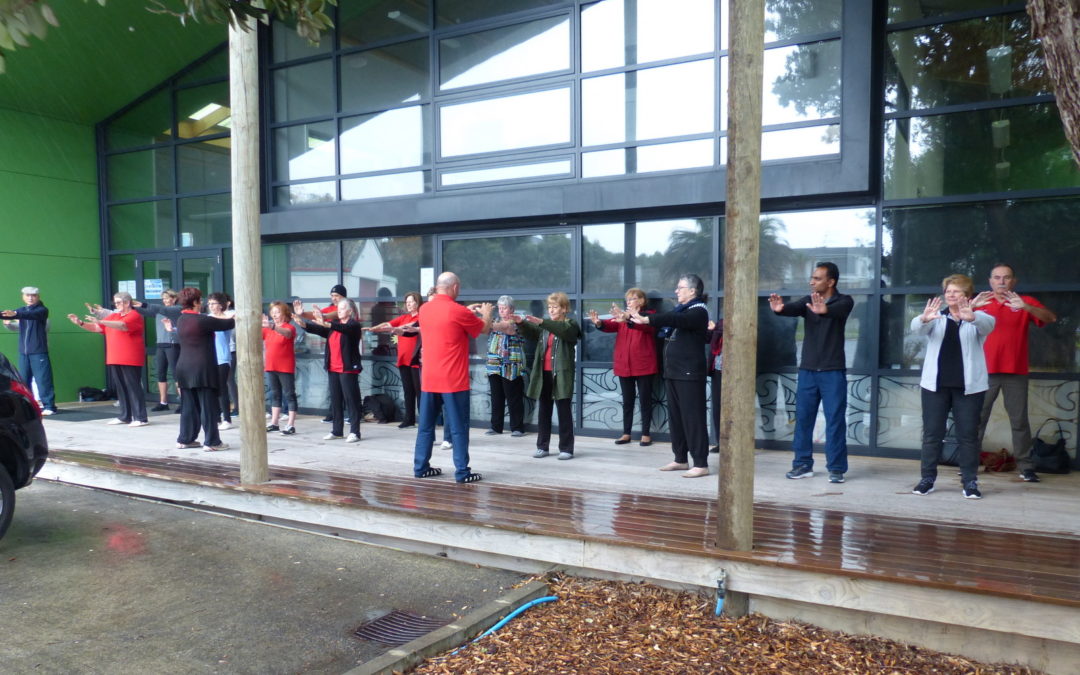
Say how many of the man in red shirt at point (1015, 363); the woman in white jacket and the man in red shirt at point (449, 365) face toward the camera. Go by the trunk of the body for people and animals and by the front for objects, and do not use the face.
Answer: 2

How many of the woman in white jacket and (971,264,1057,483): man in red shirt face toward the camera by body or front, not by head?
2

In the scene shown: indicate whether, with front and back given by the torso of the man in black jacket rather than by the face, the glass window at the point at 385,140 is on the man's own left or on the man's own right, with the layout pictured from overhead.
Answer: on the man's own right

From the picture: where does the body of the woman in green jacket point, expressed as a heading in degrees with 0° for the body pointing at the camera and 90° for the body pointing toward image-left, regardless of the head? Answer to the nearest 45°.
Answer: approximately 45°

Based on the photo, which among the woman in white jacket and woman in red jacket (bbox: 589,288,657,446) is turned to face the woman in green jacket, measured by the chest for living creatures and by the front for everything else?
the woman in red jacket

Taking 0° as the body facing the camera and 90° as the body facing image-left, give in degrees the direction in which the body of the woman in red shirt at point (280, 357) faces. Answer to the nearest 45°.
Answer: approximately 45°

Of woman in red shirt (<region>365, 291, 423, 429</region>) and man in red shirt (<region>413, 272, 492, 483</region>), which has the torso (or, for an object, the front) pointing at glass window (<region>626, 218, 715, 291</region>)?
the man in red shirt

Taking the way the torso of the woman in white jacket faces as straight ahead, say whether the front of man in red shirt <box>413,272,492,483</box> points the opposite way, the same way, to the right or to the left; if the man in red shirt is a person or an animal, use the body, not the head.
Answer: the opposite way

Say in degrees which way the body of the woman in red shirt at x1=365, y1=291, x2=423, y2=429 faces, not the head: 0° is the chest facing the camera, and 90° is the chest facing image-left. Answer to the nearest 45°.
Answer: approximately 45°

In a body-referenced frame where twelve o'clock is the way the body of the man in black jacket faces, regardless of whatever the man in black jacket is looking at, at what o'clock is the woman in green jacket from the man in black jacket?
The woman in green jacket is roughly at 2 o'clock from the man in black jacket.

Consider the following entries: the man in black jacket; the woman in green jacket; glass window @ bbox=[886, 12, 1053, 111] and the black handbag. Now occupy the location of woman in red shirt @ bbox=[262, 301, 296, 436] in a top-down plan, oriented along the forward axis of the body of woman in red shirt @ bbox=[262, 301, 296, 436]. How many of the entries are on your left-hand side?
4

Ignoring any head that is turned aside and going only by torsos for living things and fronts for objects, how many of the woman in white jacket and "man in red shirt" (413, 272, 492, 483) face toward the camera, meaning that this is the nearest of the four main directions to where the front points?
1

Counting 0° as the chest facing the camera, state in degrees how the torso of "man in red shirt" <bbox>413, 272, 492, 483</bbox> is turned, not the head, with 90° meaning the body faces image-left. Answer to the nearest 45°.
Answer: approximately 225°
